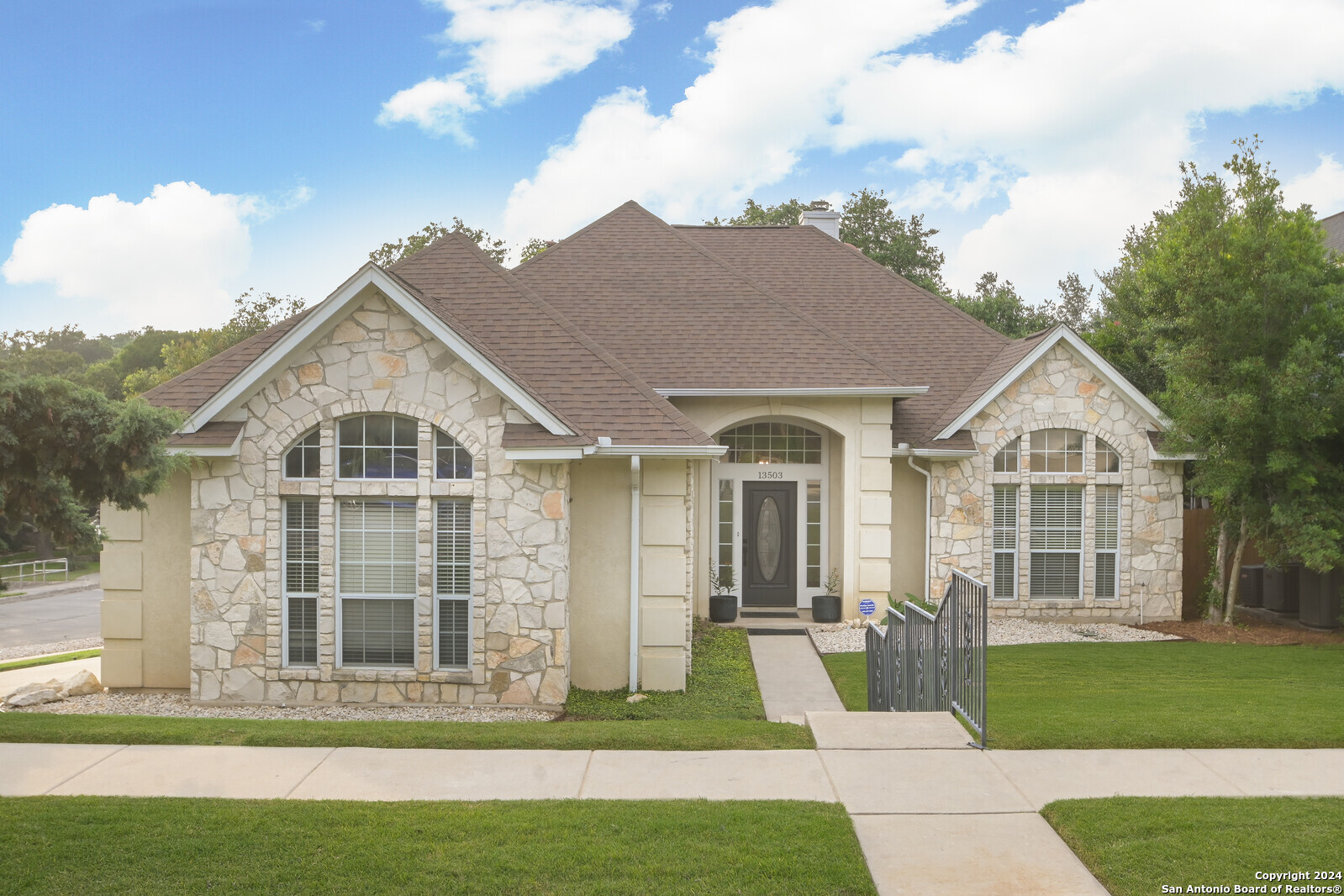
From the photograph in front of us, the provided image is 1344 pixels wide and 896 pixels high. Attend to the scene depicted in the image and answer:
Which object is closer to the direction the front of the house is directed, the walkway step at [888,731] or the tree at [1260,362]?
the walkway step

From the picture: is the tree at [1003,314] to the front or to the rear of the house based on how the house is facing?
to the rear

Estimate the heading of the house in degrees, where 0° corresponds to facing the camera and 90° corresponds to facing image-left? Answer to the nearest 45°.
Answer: approximately 0°

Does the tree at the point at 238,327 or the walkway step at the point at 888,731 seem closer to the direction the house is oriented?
the walkway step

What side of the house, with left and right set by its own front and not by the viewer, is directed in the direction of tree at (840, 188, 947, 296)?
back

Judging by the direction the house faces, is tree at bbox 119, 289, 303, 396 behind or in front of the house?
behind
